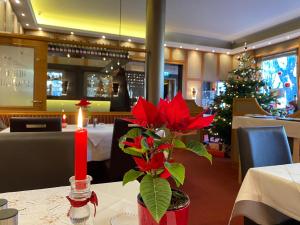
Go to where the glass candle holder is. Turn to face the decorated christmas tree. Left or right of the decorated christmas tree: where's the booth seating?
left

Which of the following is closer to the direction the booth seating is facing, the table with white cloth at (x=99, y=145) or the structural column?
the table with white cloth

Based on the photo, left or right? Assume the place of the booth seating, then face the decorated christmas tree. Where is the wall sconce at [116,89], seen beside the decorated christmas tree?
left

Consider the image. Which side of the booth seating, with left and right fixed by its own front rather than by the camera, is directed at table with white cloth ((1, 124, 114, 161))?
front

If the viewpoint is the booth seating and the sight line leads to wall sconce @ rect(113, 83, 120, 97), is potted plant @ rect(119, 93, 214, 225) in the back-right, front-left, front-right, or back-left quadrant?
back-right
